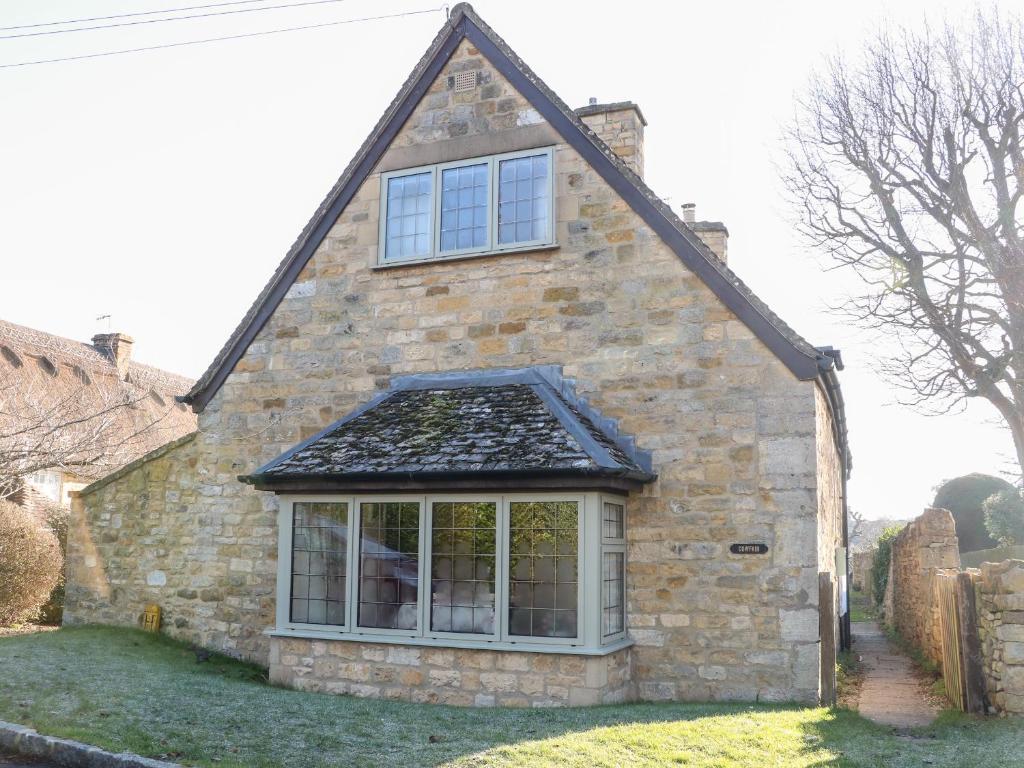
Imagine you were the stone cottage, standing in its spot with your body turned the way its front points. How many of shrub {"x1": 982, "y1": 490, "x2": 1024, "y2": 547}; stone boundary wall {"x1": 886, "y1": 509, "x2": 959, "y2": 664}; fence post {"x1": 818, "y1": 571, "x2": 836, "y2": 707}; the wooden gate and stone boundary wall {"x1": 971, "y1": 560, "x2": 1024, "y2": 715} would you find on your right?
0

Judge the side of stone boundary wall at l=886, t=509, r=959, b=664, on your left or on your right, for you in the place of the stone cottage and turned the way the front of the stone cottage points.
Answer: on your left

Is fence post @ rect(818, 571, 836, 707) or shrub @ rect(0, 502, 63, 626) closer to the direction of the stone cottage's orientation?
the fence post

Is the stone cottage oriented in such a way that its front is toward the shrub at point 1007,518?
no

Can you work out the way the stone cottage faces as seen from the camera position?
facing the viewer

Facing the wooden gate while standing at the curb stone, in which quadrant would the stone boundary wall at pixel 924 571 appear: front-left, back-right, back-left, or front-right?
front-left

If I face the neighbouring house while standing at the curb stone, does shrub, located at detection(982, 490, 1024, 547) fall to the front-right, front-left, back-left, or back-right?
front-right

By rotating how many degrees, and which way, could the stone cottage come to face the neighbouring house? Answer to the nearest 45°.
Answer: approximately 135° to its right

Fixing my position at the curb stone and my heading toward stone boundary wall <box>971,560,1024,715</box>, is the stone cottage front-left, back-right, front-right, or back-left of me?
front-left

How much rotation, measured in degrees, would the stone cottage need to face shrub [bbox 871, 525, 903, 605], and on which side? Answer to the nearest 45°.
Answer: approximately 135° to its left

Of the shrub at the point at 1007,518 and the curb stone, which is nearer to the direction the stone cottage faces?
the curb stone

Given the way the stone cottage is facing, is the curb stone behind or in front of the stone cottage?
in front

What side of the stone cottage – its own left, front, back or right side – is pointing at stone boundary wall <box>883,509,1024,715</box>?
left

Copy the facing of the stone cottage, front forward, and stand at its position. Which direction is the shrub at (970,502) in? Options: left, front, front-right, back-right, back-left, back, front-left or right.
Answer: back-left

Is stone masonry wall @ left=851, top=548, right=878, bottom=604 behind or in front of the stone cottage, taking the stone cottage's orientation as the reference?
behind
